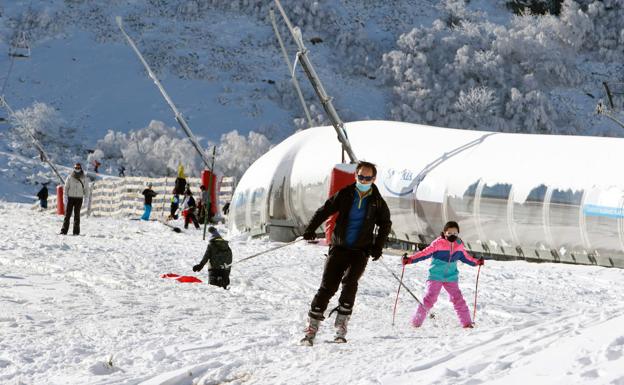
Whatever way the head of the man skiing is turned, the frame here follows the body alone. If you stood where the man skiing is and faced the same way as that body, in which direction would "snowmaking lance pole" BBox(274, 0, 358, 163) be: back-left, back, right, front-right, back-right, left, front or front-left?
back

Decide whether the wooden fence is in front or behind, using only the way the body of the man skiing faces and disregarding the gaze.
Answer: behind

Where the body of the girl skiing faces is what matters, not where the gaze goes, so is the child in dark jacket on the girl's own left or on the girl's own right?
on the girl's own right

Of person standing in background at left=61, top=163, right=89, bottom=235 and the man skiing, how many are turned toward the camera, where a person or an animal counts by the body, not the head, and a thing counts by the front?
2

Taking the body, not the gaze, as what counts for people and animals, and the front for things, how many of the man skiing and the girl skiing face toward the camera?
2

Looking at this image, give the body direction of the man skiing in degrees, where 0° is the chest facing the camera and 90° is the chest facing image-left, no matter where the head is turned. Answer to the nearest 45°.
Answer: approximately 0°

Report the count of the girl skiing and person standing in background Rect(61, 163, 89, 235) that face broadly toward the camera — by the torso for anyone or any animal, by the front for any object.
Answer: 2

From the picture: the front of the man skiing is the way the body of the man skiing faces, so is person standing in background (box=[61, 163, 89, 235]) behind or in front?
behind
